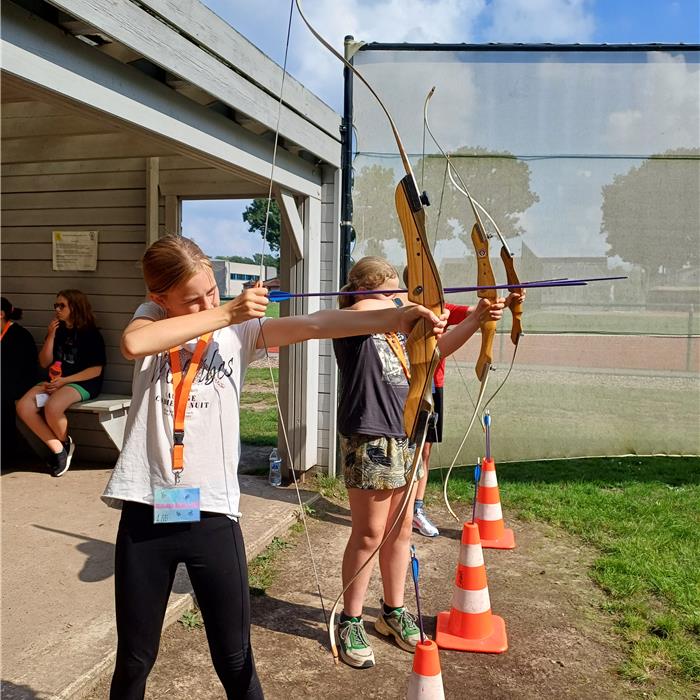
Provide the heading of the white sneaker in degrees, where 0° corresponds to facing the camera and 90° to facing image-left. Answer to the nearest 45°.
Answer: approximately 315°

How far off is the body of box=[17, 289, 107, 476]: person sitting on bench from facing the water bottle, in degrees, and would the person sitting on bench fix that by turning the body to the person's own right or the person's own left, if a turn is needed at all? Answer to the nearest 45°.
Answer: approximately 90° to the person's own left

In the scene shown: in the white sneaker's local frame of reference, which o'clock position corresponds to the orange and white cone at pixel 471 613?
The orange and white cone is roughly at 1 o'clock from the white sneaker.

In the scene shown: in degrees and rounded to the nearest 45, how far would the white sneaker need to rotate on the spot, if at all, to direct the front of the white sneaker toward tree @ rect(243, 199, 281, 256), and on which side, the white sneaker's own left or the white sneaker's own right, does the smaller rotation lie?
approximately 135° to the white sneaker's own left

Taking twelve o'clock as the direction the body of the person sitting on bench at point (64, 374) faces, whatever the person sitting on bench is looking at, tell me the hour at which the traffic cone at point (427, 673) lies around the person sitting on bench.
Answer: The traffic cone is roughly at 10 o'clock from the person sitting on bench.

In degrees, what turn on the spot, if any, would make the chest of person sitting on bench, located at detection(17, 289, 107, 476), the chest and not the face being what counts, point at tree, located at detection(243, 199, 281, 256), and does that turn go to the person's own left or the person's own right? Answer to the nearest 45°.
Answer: approximately 135° to the person's own right

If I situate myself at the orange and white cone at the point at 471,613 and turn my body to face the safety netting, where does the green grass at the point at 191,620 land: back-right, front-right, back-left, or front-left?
back-left

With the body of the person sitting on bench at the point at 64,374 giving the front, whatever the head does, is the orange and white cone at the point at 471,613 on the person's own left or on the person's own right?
on the person's own left

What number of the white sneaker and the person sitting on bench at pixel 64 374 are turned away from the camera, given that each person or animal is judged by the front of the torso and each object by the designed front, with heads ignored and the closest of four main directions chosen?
0

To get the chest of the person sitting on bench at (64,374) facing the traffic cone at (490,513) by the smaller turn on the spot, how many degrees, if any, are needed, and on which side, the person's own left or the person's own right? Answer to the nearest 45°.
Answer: approximately 90° to the person's own left
